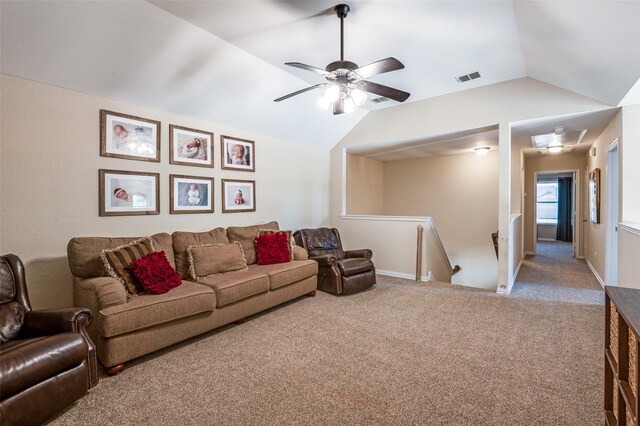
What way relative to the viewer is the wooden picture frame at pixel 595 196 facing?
to the viewer's left

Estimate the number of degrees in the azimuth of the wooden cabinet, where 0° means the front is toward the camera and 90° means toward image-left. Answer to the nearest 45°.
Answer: approximately 90°

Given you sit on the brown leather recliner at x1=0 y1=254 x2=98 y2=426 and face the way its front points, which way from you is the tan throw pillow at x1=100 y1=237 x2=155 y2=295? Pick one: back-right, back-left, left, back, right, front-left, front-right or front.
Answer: left

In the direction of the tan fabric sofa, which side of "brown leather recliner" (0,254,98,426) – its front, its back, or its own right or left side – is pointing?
left

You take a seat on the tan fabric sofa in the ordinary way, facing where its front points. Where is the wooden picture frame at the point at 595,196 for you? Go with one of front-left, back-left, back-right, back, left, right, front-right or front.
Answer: front-left

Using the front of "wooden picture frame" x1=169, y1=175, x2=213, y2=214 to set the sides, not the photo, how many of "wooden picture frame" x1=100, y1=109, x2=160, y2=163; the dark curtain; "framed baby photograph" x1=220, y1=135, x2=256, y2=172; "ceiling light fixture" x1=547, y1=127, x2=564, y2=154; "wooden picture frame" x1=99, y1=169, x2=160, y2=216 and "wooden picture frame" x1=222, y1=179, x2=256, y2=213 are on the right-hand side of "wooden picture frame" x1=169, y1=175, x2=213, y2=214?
2

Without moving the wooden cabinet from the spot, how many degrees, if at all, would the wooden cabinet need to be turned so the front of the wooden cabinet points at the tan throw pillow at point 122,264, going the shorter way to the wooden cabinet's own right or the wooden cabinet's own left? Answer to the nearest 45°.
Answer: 0° — it already faces it

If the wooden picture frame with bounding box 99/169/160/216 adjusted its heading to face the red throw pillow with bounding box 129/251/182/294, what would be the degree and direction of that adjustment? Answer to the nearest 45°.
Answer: approximately 45° to its right

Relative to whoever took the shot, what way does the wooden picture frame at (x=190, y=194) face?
facing the viewer and to the right of the viewer

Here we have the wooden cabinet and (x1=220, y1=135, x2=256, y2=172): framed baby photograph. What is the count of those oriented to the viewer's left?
1

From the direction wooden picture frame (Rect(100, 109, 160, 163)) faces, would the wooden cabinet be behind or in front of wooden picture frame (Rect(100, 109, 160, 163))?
in front

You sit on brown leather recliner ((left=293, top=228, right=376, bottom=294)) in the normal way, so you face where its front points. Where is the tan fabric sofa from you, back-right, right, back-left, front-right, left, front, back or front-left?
right
